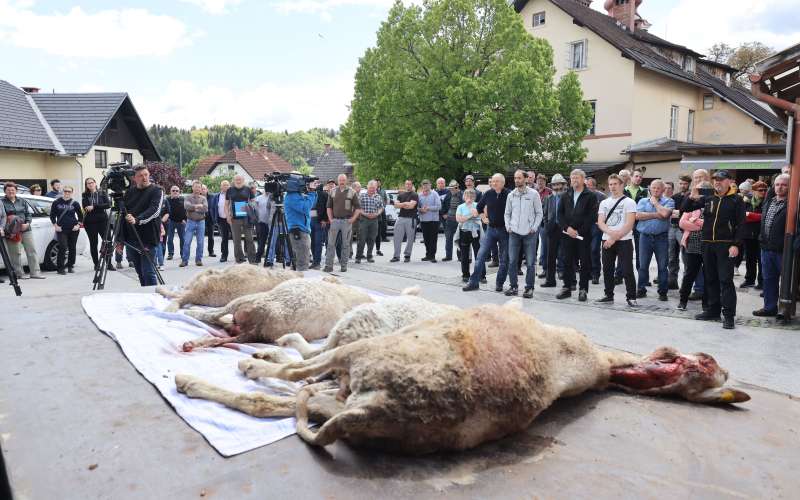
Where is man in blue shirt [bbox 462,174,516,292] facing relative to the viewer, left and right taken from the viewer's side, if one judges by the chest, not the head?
facing the viewer and to the left of the viewer

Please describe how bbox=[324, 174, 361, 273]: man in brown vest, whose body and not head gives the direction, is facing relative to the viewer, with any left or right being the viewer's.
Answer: facing the viewer

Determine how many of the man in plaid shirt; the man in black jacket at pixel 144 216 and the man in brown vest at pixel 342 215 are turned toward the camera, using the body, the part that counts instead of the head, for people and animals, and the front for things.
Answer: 3

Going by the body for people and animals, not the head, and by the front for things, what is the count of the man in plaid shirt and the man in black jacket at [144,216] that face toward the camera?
2

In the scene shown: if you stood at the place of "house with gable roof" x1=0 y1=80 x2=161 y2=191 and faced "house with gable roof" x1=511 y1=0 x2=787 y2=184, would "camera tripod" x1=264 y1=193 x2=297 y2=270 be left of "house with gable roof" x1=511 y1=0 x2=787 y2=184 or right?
right

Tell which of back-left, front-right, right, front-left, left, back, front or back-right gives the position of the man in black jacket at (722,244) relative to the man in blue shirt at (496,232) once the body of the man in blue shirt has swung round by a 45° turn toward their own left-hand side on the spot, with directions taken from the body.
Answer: front-left

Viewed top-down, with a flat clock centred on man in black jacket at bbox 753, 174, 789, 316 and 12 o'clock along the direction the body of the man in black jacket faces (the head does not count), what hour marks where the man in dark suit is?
The man in dark suit is roughly at 2 o'clock from the man in black jacket.

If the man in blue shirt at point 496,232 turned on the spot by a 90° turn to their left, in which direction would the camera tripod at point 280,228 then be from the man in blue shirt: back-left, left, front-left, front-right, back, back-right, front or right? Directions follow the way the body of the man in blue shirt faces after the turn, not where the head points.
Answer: back-right

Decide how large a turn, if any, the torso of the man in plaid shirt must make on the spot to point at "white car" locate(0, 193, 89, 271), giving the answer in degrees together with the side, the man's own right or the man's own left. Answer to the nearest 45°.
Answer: approximately 90° to the man's own right

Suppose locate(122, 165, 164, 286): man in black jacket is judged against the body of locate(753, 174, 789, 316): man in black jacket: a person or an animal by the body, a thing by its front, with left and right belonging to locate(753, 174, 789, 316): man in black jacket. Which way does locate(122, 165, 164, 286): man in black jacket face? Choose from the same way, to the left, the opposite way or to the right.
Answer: to the left

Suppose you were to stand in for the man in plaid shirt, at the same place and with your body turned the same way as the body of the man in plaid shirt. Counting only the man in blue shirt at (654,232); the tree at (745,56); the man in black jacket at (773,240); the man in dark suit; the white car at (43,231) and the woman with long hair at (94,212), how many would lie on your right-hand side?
2

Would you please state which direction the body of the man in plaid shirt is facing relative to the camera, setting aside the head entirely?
toward the camera

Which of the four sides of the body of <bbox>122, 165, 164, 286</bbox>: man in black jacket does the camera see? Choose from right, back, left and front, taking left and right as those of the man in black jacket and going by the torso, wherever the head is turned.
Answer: front

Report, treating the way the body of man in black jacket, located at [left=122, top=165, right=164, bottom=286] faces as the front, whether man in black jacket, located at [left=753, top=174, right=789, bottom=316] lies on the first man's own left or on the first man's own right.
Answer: on the first man's own left

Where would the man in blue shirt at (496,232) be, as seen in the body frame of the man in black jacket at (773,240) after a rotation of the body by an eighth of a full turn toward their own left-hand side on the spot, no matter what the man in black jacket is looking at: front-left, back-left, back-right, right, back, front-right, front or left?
right
